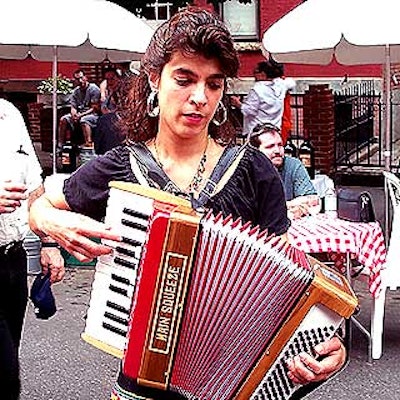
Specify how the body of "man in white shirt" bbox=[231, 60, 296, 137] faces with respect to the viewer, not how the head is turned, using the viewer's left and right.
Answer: facing away from the viewer and to the left of the viewer

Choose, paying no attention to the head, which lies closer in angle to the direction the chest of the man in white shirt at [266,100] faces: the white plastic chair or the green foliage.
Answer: the green foliage

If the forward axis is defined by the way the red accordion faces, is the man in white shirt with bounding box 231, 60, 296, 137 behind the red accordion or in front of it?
behind

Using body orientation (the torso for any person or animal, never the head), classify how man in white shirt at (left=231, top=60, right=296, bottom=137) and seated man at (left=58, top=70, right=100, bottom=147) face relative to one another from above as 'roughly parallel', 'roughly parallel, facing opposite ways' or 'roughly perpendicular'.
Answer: roughly perpendicular

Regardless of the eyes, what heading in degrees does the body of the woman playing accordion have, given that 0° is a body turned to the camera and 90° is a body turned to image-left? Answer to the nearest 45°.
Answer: approximately 0°

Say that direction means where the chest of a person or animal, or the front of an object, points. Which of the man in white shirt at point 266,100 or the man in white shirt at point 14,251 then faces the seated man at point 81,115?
the man in white shirt at point 266,100

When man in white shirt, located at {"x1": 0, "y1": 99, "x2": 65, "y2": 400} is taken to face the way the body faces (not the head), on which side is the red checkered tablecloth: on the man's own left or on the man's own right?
on the man's own left
